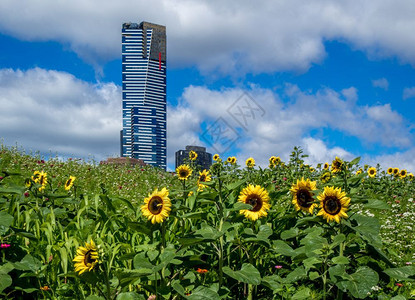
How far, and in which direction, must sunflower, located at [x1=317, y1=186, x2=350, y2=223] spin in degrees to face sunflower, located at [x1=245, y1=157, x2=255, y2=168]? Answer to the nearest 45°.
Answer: approximately 180°

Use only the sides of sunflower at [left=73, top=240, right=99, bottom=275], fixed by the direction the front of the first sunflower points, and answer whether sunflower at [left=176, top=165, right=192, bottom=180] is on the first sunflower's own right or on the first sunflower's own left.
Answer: on the first sunflower's own left

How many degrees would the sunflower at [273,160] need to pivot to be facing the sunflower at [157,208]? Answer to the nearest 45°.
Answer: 0° — it already faces it

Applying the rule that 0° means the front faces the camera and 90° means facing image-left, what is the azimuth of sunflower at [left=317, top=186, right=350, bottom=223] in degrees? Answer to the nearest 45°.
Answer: approximately 0°

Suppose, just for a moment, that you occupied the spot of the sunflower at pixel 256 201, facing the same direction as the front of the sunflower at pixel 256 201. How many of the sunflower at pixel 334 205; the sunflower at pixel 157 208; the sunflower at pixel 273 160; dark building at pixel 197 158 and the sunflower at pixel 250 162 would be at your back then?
3

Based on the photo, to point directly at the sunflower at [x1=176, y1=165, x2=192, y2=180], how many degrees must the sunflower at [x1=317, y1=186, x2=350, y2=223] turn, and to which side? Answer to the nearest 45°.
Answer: approximately 135° to its right

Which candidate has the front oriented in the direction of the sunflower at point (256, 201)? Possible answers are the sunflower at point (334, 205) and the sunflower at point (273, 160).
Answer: the sunflower at point (273, 160)

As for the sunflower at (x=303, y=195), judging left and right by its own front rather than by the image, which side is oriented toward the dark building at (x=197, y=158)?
back

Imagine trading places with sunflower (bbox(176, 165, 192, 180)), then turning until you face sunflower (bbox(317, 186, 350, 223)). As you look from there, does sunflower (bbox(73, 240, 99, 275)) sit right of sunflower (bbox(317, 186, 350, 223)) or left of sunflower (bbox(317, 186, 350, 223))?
right

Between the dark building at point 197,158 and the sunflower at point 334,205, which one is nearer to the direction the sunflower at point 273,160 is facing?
the sunflower
